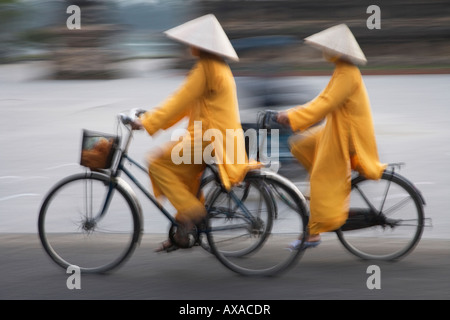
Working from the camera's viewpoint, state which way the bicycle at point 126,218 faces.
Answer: facing to the left of the viewer

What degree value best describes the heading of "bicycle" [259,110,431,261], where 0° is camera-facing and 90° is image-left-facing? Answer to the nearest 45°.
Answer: approximately 90°

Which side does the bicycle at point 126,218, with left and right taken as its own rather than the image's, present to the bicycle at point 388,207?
back

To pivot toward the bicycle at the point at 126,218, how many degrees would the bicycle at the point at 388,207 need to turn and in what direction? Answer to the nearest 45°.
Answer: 0° — it already faces it

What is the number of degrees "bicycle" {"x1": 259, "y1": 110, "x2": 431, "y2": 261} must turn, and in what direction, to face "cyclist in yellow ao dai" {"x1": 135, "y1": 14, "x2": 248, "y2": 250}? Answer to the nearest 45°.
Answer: approximately 45° to its left

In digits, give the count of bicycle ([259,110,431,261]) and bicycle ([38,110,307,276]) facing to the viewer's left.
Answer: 2
